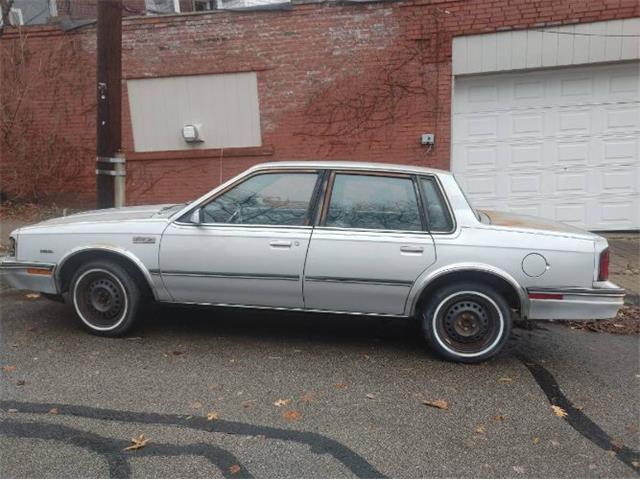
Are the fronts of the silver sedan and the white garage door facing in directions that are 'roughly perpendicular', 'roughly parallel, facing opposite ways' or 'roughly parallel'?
roughly perpendicular

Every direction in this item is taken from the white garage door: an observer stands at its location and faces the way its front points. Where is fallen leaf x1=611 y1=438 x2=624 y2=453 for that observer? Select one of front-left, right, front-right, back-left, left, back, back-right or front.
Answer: front

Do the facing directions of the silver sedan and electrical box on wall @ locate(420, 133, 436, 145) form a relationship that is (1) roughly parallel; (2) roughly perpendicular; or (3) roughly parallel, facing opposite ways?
roughly perpendicular

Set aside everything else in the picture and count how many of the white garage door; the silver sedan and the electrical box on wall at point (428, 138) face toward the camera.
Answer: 2

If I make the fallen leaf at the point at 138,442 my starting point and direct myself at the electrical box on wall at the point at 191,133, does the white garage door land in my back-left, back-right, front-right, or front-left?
front-right

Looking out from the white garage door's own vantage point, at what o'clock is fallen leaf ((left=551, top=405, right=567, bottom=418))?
The fallen leaf is roughly at 12 o'clock from the white garage door.

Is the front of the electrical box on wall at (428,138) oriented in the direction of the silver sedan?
yes

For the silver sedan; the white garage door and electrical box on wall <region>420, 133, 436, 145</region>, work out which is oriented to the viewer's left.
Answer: the silver sedan

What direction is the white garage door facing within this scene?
toward the camera

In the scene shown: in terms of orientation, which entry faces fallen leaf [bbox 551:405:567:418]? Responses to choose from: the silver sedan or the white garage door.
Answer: the white garage door

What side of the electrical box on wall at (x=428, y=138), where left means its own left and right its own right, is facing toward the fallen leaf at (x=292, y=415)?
front

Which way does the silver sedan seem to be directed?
to the viewer's left

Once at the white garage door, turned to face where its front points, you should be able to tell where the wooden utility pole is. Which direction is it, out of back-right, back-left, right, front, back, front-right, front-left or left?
front-right

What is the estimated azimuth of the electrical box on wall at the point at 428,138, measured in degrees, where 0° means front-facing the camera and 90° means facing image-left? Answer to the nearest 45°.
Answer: approximately 0°

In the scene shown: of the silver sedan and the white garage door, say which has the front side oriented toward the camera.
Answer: the white garage door

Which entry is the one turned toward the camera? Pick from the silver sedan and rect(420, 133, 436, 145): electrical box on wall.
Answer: the electrical box on wall

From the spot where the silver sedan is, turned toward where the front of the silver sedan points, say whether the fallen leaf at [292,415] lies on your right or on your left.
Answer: on your left
